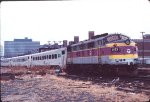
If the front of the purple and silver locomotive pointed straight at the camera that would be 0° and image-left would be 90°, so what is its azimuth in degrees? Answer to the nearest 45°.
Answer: approximately 315°
